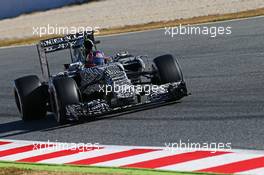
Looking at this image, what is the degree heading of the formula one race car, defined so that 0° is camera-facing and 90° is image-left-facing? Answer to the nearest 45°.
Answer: approximately 0°
